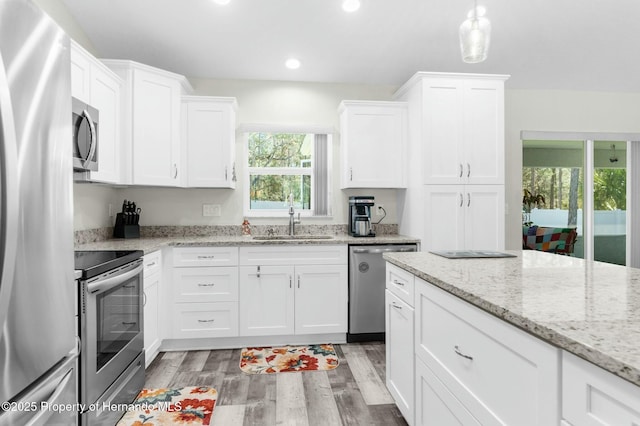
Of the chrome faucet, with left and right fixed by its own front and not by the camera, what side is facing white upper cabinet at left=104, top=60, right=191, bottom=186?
right

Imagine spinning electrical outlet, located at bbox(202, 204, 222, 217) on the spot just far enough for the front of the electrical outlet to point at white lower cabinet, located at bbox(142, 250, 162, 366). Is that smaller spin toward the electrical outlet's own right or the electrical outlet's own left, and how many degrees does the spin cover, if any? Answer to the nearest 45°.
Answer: approximately 45° to the electrical outlet's own right

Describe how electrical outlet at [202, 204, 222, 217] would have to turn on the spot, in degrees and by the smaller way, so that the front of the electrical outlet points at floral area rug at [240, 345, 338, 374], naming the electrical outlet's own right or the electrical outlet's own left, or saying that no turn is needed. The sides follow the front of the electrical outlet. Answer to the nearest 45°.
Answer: approximately 45° to the electrical outlet's own left

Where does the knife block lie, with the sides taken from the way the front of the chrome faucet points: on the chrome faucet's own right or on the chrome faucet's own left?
on the chrome faucet's own right

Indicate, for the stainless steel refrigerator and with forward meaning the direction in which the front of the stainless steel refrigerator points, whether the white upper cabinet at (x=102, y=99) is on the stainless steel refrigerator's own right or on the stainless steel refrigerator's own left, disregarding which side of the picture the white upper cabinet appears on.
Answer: on the stainless steel refrigerator's own left

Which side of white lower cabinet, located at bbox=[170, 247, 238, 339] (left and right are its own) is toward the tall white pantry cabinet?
left

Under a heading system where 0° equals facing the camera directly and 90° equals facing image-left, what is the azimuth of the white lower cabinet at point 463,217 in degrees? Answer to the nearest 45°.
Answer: approximately 0°

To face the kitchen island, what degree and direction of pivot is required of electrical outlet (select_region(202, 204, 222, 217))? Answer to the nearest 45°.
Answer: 0° — it already faces it

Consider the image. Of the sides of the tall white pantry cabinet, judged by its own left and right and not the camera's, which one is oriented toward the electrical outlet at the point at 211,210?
right

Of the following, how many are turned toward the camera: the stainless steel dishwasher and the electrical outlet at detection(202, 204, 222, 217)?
2

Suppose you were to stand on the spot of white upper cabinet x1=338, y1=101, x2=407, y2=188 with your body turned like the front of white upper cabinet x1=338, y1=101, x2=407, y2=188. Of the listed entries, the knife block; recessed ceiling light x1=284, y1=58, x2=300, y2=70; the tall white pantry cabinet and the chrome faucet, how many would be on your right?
3

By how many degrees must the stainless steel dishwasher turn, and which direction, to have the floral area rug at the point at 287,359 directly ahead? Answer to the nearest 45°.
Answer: approximately 45° to its right
